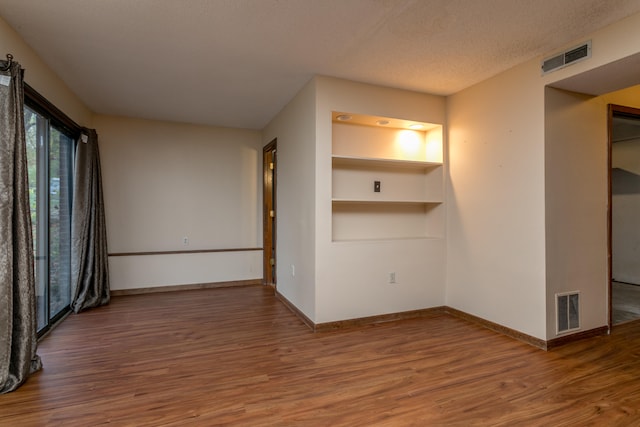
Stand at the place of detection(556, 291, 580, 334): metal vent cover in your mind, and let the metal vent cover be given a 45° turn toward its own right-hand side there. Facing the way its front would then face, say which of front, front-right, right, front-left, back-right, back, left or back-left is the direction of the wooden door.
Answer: right

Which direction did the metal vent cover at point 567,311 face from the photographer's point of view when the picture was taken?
facing the viewer and to the right of the viewer

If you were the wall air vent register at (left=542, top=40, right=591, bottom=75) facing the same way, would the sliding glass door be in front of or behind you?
in front

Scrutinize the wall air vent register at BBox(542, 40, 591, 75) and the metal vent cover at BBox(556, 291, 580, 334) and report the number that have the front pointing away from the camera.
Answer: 0

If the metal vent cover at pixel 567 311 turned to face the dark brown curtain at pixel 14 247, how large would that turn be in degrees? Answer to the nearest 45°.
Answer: approximately 90° to its right

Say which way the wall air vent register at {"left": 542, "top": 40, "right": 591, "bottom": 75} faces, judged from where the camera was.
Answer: facing the viewer and to the left of the viewer

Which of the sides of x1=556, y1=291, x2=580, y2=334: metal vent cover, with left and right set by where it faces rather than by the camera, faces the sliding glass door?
right
